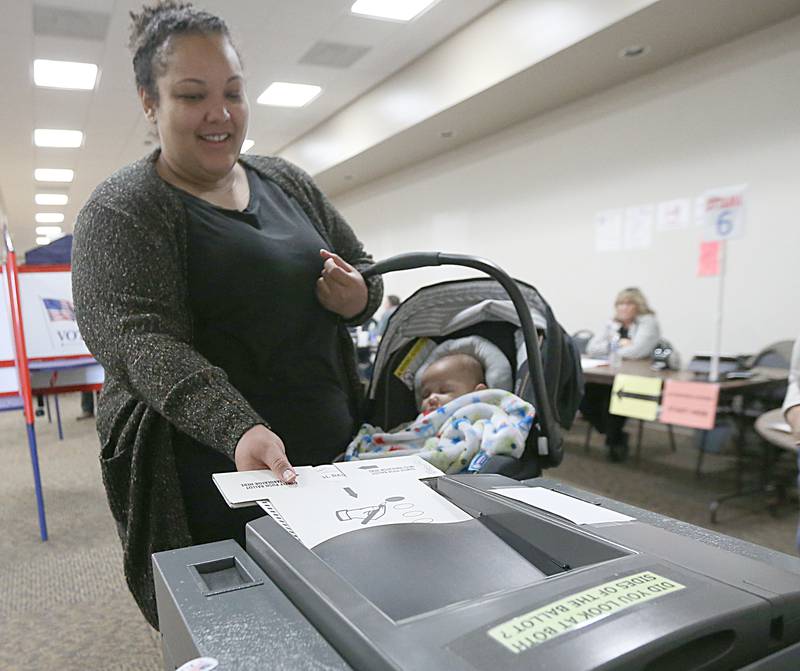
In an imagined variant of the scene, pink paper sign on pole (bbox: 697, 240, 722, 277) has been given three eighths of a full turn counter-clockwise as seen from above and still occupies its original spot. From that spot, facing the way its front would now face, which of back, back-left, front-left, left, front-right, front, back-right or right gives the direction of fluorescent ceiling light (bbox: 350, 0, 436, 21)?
back-left

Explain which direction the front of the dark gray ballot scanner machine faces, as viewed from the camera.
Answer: facing away from the viewer and to the left of the viewer

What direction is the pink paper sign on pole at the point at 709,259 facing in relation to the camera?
toward the camera

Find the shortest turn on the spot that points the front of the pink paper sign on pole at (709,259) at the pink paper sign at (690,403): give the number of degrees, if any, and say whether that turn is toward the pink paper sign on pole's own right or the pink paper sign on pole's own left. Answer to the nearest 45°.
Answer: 0° — it already faces it

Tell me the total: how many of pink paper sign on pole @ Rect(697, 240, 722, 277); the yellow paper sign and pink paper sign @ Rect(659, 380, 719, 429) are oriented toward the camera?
3

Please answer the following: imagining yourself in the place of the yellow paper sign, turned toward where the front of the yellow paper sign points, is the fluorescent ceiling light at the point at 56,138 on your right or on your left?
on your right

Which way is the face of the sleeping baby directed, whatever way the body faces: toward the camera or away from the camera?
toward the camera

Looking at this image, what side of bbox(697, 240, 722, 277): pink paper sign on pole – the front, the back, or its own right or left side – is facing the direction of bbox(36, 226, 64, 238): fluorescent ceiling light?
right

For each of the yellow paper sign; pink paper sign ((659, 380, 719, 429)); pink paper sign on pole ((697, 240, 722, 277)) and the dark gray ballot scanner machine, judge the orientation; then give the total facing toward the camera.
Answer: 3

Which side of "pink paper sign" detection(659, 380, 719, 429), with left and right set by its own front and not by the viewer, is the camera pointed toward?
front

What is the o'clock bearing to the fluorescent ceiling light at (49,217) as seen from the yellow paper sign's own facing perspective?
The fluorescent ceiling light is roughly at 4 o'clock from the yellow paper sign.

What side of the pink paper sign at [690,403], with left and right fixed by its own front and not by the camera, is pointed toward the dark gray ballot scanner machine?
front

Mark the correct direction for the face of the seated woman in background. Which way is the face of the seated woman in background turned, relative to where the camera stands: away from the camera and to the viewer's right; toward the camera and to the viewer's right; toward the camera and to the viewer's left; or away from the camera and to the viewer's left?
toward the camera and to the viewer's left

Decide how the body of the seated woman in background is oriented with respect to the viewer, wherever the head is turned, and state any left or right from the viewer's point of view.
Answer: facing the viewer and to the left of the viewer

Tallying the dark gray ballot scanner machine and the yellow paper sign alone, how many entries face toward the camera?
1

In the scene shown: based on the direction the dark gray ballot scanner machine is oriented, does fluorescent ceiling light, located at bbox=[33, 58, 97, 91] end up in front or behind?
in front
